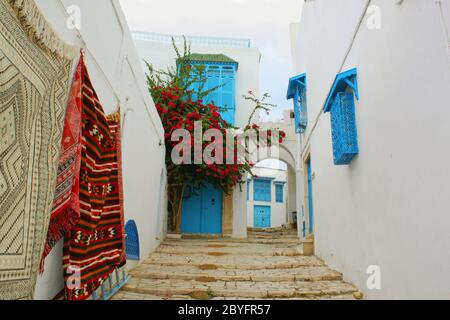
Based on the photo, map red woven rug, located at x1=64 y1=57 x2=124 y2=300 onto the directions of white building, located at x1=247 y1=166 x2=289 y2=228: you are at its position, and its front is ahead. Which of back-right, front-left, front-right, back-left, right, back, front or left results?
front

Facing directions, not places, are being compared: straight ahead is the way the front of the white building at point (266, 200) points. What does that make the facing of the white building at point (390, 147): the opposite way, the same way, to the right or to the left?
to the right

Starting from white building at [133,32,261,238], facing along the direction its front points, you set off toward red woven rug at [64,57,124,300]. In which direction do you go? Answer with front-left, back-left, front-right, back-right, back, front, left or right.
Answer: front

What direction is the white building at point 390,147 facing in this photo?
to the viewer's left

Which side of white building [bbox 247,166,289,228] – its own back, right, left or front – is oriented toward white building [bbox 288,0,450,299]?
front

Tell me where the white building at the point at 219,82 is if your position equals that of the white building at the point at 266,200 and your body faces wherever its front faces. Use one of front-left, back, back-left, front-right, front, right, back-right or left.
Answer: front

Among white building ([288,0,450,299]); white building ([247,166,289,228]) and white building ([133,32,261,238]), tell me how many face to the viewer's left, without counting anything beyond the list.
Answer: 1

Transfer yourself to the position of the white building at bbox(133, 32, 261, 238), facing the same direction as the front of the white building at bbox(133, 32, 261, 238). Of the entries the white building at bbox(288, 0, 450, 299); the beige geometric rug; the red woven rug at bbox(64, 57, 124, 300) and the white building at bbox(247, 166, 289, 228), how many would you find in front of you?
3

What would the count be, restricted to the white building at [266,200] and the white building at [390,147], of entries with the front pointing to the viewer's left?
1

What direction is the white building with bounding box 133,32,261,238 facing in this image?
toward the camera

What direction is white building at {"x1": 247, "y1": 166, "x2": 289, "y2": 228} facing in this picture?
toward the camera

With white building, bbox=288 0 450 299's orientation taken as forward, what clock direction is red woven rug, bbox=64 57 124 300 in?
The red woven rug is roughly at 11 o'clock from the white building.

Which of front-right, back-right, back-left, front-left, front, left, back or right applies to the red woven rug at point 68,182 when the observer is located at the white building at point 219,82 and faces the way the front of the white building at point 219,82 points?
front
